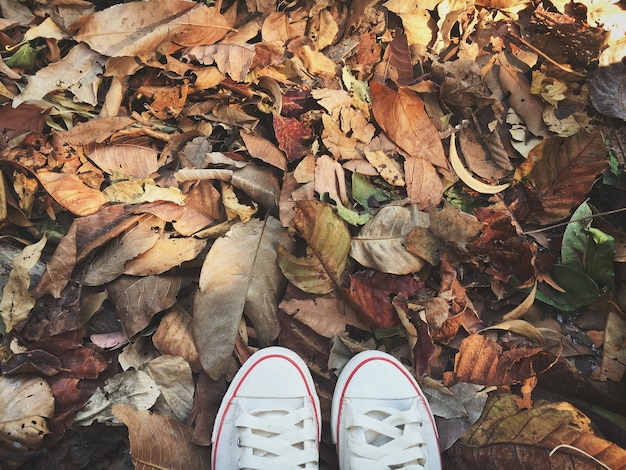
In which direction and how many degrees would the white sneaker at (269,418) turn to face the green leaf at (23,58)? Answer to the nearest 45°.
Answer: approximately 45° to its left

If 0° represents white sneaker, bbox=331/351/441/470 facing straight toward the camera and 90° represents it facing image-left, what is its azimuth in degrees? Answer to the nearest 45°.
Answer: approximately 180°

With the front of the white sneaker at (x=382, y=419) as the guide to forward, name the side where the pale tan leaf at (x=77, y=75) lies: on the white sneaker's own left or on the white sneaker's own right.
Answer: on the white sneaker's own left

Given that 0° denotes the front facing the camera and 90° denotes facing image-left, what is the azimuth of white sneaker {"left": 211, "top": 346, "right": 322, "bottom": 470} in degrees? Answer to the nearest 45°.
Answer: approximately 180°

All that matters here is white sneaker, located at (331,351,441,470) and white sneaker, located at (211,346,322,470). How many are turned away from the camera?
2
